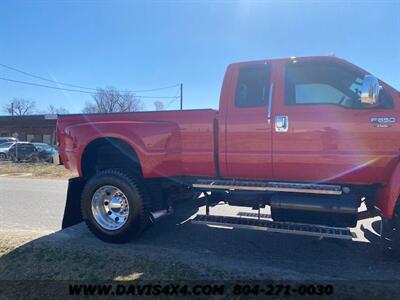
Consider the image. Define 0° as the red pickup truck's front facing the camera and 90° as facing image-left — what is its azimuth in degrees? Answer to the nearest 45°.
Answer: approximately 270°

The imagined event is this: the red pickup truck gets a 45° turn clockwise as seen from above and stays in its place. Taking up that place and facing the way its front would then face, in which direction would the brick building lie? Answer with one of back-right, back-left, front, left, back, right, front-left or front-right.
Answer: back
